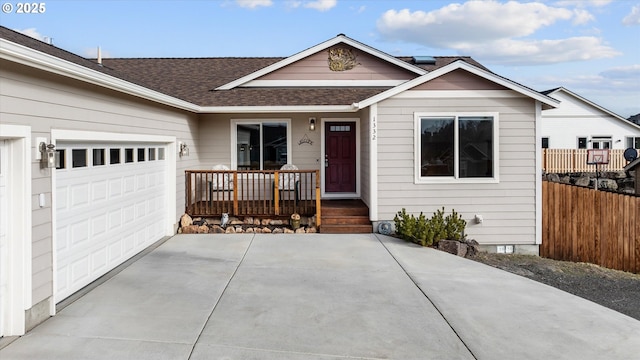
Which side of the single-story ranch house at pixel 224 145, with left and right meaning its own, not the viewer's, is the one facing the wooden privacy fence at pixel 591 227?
left

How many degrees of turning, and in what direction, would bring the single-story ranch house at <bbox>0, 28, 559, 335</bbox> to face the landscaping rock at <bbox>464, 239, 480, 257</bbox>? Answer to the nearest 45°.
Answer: approximately 90° to its left

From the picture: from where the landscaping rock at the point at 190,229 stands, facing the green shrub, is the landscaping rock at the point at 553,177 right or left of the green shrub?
left

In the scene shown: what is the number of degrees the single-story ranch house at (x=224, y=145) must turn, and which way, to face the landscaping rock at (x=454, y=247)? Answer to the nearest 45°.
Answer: approximately 90° to its left

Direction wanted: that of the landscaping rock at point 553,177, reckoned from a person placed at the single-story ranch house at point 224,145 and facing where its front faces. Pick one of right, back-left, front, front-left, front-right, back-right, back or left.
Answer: back-left

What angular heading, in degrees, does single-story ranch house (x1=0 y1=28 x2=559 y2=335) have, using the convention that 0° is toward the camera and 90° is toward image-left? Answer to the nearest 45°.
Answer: approximately 0°

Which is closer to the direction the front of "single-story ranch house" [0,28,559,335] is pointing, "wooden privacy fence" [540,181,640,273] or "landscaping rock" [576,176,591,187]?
the wooden privacy fence

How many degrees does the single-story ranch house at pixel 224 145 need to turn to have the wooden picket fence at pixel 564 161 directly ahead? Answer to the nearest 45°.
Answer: approximately 135° to its left

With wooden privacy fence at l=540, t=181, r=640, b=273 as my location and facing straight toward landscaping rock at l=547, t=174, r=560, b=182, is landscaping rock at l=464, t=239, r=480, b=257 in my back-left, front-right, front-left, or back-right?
back-left

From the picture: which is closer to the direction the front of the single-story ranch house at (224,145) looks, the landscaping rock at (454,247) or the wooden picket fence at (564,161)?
the landscaping rock

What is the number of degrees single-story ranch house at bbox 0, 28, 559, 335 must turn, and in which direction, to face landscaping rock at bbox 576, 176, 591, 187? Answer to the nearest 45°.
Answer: approximately 135° to its left

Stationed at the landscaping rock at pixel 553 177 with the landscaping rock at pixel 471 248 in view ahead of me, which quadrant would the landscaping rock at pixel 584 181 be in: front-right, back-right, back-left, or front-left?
back-left
